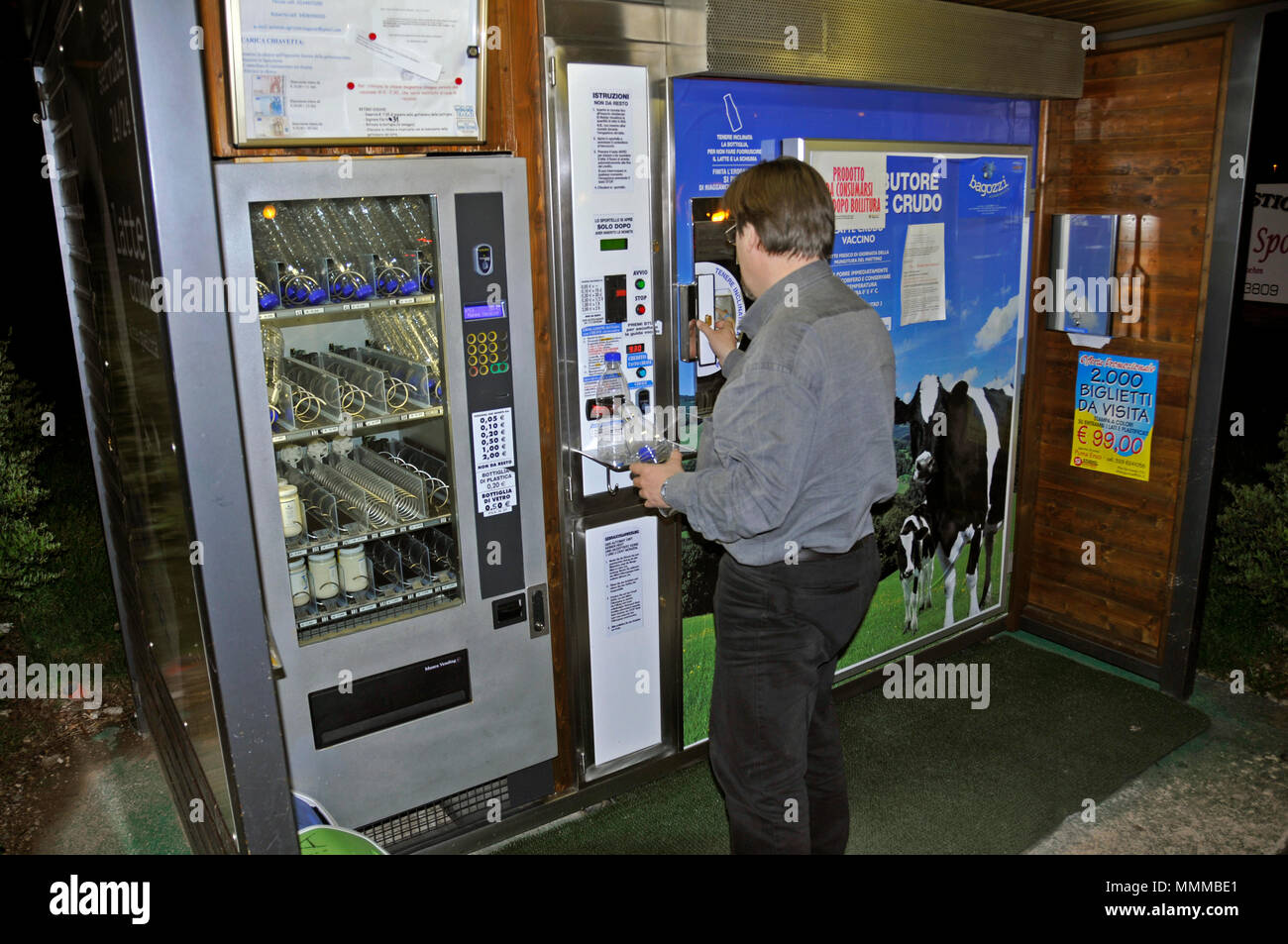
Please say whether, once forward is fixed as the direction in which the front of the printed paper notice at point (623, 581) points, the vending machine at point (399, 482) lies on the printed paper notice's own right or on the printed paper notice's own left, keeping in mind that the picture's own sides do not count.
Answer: on the printed paper notice's own right

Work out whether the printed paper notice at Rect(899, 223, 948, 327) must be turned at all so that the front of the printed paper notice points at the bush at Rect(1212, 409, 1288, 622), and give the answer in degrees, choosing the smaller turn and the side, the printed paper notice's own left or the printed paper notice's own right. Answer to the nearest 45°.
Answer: approximately 45° to the printed paper notice's own left

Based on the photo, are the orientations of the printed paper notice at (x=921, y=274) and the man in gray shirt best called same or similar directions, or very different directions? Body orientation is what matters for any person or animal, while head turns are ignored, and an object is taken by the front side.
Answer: very different directions

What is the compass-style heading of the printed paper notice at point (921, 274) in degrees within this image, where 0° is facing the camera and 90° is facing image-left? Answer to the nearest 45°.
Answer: approximately 315°

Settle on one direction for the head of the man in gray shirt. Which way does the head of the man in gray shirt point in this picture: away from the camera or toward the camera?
away from the camera

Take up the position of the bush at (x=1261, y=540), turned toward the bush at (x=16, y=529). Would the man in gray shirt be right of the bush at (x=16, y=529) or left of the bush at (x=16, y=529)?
left

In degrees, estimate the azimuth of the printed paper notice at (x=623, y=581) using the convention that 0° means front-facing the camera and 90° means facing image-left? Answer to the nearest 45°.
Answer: approximately 315°

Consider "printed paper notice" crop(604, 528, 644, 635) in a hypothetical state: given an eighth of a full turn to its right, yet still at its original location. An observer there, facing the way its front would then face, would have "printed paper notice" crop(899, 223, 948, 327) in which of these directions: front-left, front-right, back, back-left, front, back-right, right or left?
back-left

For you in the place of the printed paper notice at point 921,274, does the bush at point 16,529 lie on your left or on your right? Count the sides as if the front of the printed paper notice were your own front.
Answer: on your right

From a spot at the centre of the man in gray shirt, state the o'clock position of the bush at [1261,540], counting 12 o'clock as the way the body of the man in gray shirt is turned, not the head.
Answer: The bush is roughly at 3 o'clock from the man in gray shirt.

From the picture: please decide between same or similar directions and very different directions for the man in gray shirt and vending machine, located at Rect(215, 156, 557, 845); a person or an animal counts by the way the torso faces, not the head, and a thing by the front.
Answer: very different directions
